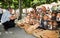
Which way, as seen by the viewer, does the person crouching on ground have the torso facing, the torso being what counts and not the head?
to the viewer's right
